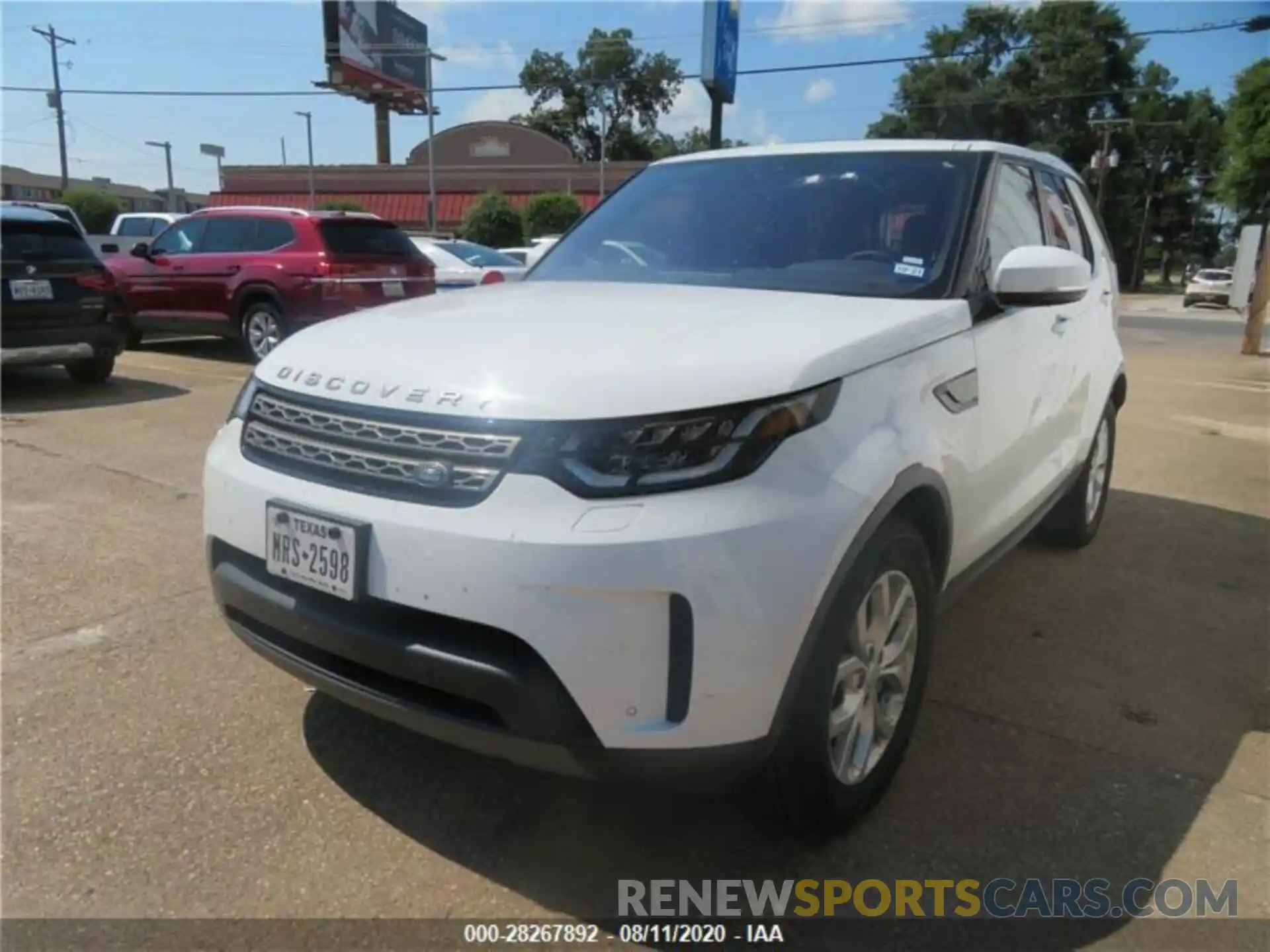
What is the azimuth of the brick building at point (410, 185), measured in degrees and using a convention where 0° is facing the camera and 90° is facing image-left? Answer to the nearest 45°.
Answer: approximately 0°

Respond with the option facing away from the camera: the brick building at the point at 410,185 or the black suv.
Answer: the black suv

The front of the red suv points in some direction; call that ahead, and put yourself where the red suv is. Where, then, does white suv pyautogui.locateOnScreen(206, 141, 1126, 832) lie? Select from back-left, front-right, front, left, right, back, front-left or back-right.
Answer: back-left

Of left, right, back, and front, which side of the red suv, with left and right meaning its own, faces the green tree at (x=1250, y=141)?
right

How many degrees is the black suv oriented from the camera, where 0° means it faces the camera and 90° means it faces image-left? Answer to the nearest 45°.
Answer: approximately 180°

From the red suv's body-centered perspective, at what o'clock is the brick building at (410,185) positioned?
The brick building is roughly at 2 o'clock from the red suv.

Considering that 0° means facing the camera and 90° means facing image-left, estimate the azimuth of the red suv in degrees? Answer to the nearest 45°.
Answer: approximately 135°

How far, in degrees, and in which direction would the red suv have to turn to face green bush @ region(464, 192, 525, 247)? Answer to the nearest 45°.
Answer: approximately 45° to its right

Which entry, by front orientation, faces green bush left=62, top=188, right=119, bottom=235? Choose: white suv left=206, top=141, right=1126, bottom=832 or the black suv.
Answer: the black suv
